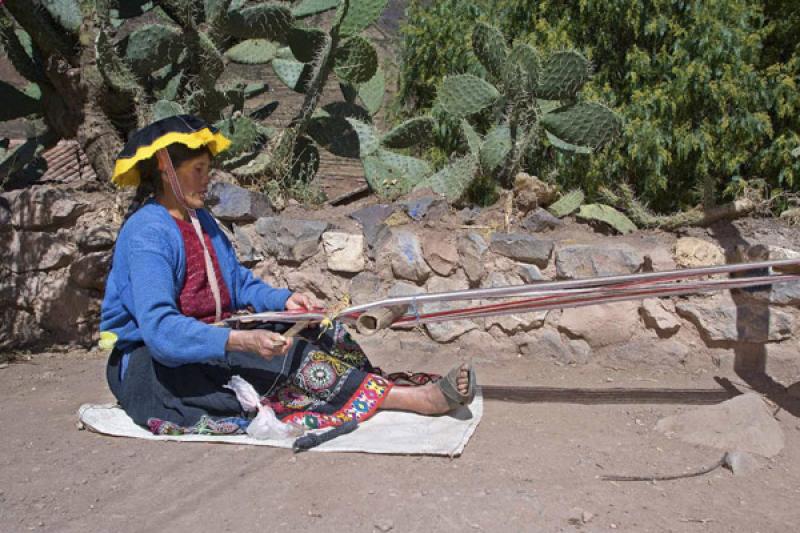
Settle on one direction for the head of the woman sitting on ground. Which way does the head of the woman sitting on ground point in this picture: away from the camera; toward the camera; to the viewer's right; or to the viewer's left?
to the viewer's right

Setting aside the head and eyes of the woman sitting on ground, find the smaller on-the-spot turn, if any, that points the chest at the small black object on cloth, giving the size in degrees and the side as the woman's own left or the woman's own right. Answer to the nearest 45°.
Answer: approximately 45° to the woman's own right

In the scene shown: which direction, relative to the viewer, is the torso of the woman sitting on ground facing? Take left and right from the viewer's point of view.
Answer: facing to the right of the viewer
